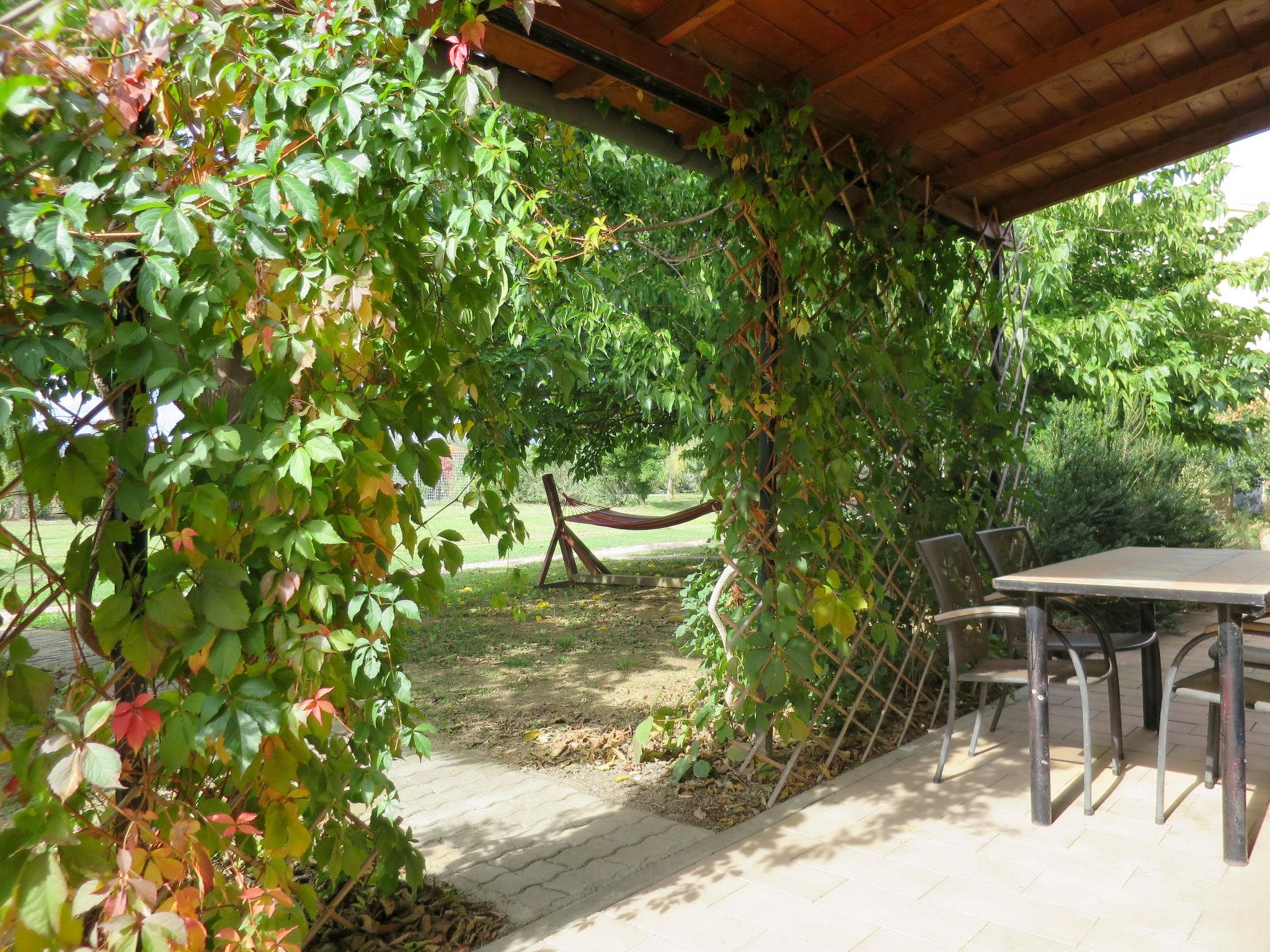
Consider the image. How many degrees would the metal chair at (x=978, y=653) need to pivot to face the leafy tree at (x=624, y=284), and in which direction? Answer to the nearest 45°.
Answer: approximately 135° to its left

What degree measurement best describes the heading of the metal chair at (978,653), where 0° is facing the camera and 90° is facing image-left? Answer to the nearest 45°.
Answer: approximately 270°

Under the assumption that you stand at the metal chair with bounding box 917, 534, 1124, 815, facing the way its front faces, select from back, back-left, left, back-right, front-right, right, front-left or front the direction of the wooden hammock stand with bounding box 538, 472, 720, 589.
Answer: back-left

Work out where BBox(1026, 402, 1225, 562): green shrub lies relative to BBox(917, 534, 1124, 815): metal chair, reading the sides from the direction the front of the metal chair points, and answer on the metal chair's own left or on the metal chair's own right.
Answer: on the metal chair's own left

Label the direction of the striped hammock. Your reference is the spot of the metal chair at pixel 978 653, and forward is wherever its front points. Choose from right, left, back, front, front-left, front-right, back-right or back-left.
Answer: back-left

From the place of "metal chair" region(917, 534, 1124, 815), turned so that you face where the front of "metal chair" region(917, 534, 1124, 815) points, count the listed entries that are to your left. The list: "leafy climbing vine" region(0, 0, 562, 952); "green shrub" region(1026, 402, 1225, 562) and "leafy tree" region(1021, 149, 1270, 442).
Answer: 2

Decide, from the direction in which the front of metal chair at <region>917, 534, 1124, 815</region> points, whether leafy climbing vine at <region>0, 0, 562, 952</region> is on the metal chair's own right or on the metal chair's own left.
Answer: on the metal chair's own right
